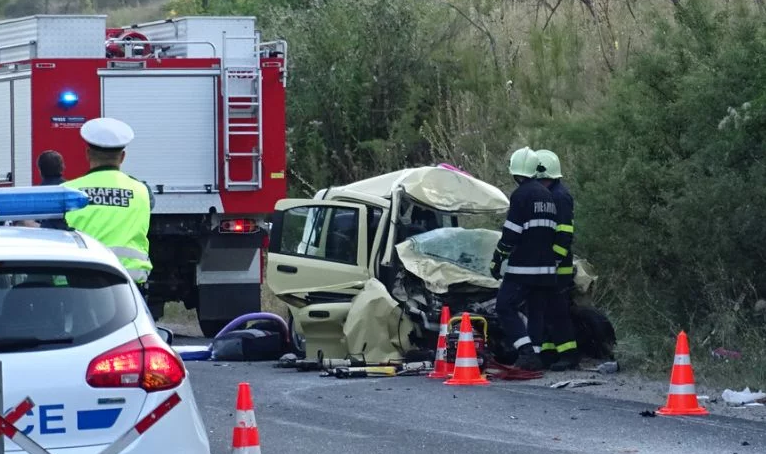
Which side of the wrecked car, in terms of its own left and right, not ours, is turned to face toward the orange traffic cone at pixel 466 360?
front

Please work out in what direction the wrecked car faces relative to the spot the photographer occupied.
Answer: facing the viewer and to the right of the viewer

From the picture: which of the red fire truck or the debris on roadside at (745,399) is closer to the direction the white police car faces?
the red fire truck

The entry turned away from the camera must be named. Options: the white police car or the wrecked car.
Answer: the white police car

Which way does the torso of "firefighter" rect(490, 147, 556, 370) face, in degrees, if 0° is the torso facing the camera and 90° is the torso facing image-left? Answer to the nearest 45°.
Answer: approximately 135°

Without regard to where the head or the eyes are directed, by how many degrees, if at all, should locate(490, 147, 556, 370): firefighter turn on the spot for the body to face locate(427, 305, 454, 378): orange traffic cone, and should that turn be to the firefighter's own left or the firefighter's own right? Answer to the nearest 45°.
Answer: approximately 90° to the firefighter's own left

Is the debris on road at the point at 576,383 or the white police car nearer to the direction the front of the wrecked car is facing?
the debris on road

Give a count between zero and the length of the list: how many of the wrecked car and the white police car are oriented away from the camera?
1

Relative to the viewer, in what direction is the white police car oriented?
away from the camera

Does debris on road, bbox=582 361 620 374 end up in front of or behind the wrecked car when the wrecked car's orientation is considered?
in front

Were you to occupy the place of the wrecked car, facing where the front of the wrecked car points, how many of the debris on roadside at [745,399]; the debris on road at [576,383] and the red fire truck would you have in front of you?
2

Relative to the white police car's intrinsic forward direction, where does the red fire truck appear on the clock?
The red fire truck is roughly at 12 o'clock from the white police car.

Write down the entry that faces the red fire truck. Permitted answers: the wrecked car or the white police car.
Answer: the white police car

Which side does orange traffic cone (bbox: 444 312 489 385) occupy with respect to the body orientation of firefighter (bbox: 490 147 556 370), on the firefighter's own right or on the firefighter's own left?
on the firefighter's own left

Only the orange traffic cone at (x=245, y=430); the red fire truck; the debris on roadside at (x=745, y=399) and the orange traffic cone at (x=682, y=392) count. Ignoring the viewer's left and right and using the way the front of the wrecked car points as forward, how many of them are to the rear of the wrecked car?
1
